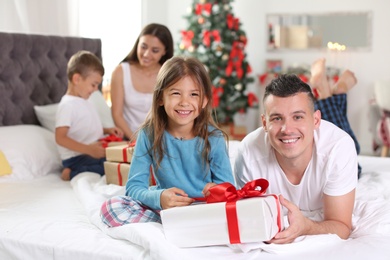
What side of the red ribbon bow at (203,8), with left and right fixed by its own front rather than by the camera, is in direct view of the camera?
front

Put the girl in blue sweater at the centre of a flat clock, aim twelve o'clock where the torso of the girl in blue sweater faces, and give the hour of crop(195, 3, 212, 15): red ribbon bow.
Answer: The red ribbon bow is roughly at 6 o'clock from the girl in blue sweater.

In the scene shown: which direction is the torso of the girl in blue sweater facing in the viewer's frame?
toward the camera

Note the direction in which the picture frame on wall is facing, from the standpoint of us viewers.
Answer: facing the viewer

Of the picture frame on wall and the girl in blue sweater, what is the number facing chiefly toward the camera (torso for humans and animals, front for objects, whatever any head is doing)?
2

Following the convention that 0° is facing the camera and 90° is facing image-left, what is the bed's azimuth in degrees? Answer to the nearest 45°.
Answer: approximately 315°

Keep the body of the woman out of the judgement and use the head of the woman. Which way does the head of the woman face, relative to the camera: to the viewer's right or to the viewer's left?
to the viewer's left

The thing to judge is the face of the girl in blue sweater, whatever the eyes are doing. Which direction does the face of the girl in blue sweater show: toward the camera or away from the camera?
toward the camera

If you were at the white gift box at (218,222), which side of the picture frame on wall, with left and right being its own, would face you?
front

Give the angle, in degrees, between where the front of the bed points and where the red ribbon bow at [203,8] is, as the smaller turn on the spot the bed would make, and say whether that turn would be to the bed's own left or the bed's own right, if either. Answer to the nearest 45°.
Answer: approximately 135° to the bed's own left

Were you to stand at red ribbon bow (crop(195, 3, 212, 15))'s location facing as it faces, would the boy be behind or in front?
in front

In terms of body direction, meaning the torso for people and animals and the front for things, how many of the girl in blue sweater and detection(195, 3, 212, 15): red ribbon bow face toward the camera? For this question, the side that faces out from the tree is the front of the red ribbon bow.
2

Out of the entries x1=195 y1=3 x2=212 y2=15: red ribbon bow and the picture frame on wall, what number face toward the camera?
2
